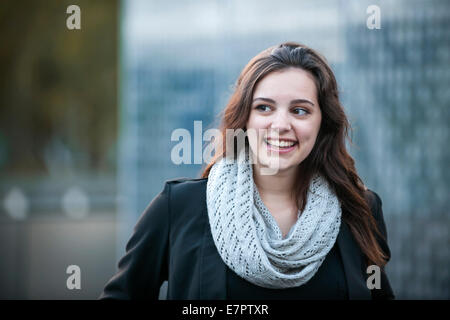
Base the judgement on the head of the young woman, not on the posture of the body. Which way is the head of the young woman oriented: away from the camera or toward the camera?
toward the camera

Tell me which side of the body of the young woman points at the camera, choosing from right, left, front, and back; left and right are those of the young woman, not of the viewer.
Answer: front
